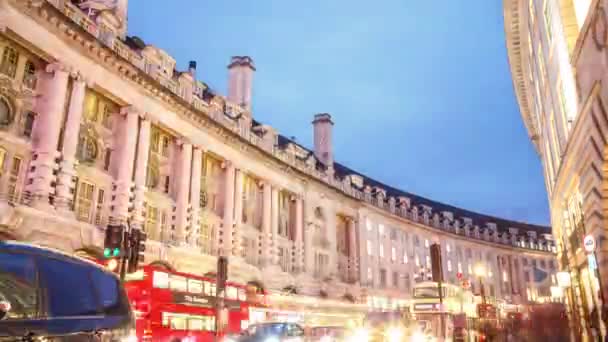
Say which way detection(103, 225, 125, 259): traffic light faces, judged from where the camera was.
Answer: facing the viewer

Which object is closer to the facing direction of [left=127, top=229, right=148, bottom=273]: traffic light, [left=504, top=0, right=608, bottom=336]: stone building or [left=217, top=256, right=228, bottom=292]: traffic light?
the stone building

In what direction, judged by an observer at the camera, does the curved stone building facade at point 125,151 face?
facing the viewer and to the right of the viewer

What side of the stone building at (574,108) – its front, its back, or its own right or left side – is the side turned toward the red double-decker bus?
front

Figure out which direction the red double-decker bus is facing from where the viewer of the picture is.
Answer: facing away from the viewer and to the right of the viewer

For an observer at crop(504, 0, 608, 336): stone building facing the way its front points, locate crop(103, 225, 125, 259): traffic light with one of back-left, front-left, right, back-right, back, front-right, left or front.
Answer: front-left

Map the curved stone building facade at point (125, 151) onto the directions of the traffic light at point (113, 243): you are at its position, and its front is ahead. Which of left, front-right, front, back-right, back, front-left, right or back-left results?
back

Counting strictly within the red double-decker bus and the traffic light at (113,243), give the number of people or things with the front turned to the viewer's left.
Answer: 0

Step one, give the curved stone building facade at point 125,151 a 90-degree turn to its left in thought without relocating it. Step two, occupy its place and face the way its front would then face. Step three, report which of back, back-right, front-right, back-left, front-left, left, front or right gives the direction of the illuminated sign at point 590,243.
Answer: right

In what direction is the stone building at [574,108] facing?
to the viewer's left

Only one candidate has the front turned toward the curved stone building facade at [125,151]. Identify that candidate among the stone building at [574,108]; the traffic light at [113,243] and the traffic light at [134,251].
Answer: the stone building

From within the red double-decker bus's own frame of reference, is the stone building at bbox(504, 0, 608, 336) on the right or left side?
on its right

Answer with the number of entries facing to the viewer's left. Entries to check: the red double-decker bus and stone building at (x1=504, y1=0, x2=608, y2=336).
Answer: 1
